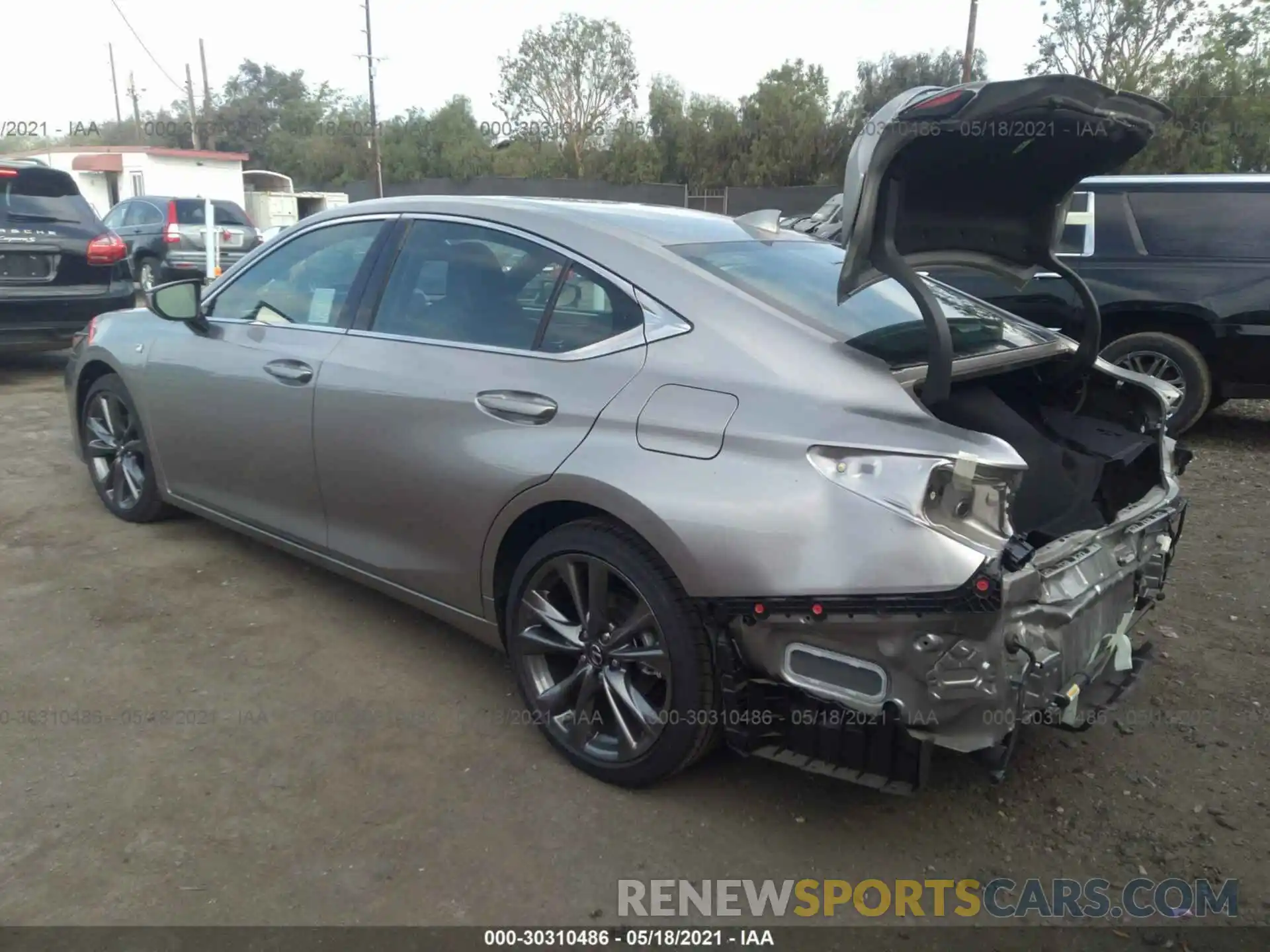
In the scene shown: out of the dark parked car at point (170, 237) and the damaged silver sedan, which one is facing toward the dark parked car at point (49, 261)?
the damaged silver sedan

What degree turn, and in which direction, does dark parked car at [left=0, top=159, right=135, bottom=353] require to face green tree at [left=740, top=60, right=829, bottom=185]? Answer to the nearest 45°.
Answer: approximately 45° to its right

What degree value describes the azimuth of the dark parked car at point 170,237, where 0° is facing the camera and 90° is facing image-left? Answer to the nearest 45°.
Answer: approximately 135°

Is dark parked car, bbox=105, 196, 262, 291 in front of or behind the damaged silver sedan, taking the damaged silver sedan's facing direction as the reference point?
in front

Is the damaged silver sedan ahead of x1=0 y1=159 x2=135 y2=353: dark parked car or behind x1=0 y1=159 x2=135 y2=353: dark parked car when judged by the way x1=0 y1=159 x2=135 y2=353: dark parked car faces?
behind

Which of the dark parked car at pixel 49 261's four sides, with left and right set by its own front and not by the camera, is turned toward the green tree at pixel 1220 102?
right

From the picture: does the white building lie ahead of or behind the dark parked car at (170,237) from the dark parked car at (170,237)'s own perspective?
ahead

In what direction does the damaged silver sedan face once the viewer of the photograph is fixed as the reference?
facing away from the viewer and to the left of the viewer

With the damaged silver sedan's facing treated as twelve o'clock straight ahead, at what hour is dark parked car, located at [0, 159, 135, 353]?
The dark parked car is roughly at 12 o'clock from the damaged silver sedan.

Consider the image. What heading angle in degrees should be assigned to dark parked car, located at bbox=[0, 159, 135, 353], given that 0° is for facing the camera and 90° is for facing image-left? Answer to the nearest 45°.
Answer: approximately 180°

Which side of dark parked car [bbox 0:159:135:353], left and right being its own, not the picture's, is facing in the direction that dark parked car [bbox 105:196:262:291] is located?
front

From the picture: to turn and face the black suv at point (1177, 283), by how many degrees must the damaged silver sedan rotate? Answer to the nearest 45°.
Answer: approximately 90° to its right

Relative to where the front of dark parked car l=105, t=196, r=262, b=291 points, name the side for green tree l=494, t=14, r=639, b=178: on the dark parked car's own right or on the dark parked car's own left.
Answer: on the dark parked car's own right

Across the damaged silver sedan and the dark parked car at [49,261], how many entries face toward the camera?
0

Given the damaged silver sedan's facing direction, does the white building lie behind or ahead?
ahead
